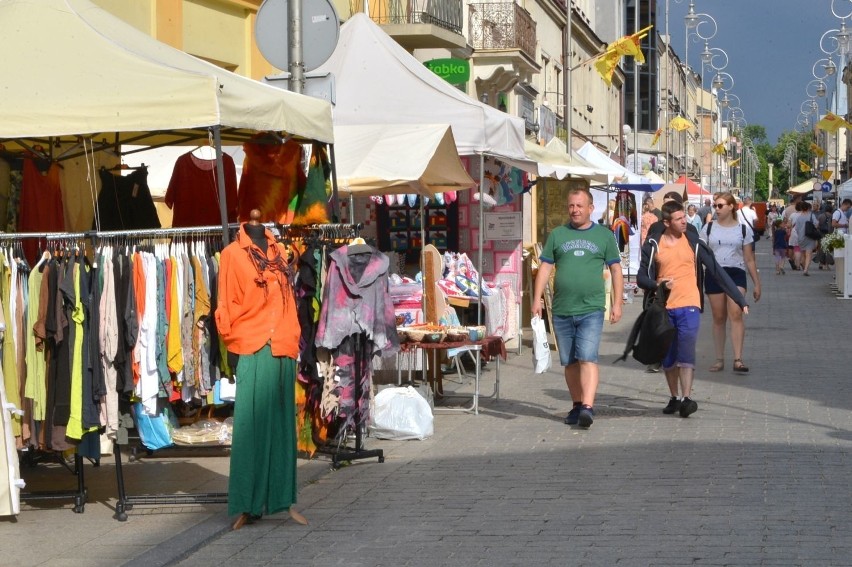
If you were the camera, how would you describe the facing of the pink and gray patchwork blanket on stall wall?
facing the viewer

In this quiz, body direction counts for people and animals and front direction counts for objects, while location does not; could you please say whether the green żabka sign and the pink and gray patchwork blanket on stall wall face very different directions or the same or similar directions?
same or similar directions

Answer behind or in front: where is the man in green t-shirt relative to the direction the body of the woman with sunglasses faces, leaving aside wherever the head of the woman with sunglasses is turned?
in front

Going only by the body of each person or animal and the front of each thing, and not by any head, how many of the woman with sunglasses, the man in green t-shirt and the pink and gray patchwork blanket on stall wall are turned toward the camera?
3

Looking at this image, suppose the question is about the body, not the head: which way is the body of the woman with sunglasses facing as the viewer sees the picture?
toward the camera

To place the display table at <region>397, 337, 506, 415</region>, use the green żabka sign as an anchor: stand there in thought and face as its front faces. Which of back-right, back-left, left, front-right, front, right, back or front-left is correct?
front

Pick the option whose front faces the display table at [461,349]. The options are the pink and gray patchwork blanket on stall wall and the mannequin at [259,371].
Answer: the pink and gray patchwork blanket on stall wall

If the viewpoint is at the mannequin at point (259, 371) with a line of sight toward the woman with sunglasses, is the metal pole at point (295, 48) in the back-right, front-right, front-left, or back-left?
front-left

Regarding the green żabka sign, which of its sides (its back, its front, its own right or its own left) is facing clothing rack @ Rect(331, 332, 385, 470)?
front

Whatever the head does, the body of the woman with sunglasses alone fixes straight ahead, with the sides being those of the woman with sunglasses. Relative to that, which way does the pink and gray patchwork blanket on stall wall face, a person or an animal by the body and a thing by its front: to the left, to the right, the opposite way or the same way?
the same way

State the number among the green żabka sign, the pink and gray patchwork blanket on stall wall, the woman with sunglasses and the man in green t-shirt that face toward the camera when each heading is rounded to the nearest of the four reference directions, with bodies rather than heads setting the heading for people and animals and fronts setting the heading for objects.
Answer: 4
